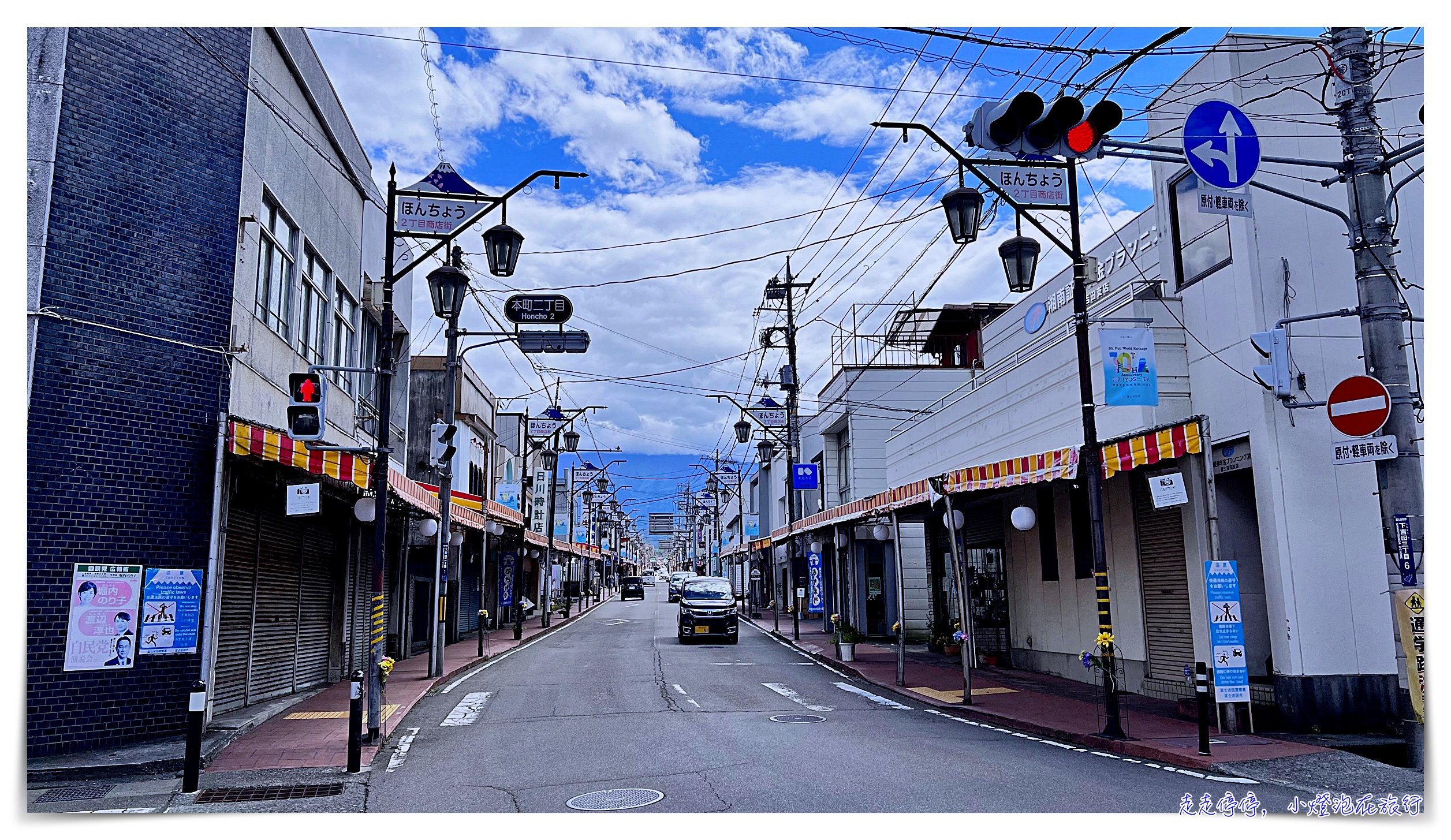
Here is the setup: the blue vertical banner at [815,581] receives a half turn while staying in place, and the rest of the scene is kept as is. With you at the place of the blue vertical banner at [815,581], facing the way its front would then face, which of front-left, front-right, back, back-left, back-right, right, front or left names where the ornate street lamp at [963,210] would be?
back

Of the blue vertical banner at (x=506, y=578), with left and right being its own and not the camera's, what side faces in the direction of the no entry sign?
front

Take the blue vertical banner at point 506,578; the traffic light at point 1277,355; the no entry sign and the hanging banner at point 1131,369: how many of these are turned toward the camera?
3

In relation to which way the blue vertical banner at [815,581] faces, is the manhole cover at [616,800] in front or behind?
in front

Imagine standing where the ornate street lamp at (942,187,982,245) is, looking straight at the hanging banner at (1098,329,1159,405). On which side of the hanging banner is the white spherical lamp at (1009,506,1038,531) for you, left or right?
left

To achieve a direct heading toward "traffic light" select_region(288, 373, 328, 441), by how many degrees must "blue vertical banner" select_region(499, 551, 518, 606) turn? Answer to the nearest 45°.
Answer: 0° — it already faces it

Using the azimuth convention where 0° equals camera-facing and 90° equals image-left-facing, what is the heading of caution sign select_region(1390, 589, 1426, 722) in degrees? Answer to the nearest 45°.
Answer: approximately 0°

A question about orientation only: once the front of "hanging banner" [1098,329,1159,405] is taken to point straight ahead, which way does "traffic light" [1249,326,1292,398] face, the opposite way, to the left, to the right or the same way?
to the right
